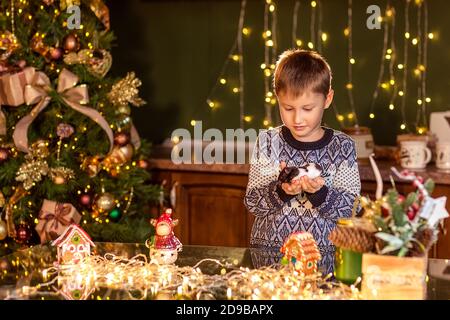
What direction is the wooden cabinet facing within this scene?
toward the camera

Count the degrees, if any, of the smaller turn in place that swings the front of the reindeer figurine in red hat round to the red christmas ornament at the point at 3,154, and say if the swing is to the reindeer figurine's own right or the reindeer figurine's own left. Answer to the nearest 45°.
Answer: approximately 135° to the reindeer figurine's own right

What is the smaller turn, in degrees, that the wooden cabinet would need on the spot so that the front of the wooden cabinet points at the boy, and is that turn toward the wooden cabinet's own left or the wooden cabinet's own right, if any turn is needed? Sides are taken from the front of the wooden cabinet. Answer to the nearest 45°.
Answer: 0° — it already faces them

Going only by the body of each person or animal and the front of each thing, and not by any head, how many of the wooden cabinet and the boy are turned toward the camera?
2

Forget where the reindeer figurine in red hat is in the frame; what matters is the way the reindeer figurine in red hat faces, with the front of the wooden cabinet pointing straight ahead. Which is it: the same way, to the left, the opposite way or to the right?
the same way

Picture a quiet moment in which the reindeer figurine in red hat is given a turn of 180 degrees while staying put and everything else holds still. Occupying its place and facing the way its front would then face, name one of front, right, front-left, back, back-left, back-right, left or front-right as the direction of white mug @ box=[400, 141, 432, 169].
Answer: front-right

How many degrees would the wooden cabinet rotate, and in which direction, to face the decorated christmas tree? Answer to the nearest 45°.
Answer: approximately 45° to its right

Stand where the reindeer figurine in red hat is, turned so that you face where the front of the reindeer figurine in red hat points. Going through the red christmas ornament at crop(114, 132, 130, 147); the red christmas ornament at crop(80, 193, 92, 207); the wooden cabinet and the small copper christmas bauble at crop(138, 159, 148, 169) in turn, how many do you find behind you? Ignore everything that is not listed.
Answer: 4

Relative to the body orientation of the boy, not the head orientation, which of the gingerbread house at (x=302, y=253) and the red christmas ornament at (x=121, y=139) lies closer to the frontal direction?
the gingerbread house

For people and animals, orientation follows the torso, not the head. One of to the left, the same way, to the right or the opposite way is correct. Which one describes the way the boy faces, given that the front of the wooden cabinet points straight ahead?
the same way

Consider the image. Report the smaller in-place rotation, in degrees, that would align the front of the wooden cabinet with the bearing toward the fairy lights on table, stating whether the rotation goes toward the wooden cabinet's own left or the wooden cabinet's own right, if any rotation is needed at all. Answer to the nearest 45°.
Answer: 0° — it already faces it

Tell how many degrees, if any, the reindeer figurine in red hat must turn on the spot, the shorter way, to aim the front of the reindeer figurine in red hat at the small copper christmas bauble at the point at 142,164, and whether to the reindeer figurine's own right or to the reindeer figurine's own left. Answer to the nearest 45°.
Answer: approximately 180°

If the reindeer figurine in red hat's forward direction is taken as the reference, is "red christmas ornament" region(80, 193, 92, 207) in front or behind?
behind

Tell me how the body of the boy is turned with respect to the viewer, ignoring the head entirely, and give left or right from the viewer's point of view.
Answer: facing the viewer

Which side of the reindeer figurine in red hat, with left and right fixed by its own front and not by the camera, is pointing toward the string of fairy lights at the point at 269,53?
back

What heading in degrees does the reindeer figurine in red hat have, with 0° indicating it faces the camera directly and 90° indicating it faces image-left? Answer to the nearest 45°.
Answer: approximately 0°
